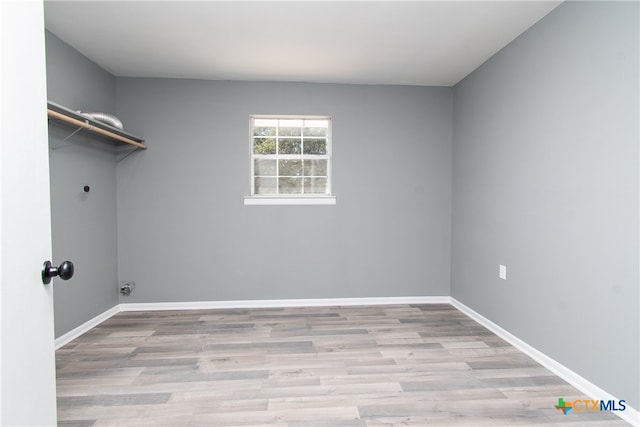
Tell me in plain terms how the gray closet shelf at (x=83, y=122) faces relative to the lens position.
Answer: facing the viewer and to the right of the viewer
